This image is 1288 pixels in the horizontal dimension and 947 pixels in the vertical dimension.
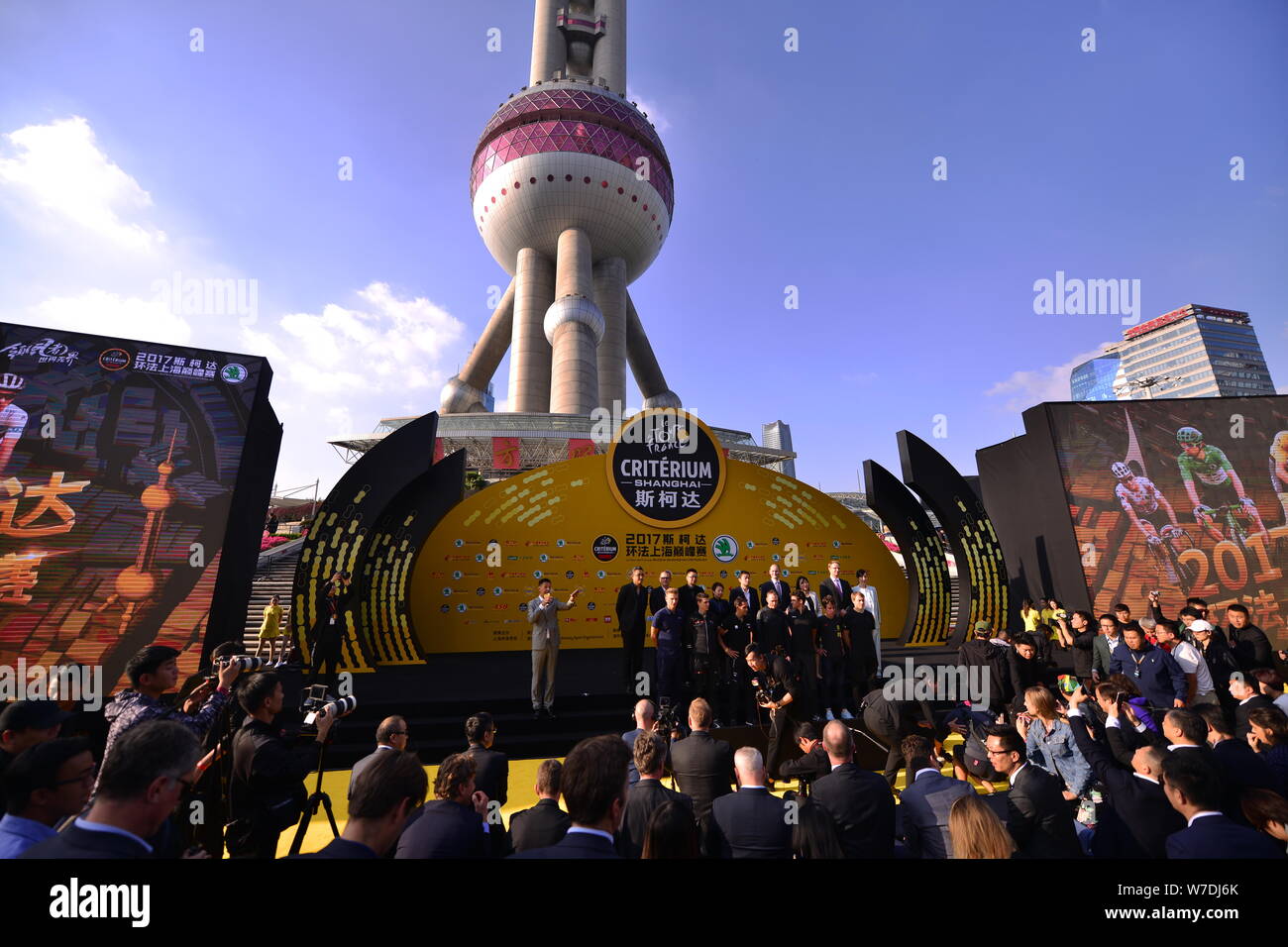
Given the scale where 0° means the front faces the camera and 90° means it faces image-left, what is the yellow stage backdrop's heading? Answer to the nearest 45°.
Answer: approximately 0°

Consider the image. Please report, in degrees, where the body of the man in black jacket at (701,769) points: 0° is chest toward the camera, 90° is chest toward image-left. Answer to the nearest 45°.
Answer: approximately 180°

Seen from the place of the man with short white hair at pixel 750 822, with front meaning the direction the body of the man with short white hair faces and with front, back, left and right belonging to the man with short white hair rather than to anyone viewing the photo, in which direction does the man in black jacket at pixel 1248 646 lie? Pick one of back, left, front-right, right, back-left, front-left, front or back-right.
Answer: front-right

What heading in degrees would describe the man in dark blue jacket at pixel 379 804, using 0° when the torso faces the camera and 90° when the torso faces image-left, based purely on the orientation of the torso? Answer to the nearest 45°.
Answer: approximately 225°

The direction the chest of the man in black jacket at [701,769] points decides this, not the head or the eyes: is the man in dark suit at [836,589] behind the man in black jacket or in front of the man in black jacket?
in front

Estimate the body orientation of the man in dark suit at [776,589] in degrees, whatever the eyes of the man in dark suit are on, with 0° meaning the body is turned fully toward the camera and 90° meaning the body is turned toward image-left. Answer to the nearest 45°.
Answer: approximately 0°

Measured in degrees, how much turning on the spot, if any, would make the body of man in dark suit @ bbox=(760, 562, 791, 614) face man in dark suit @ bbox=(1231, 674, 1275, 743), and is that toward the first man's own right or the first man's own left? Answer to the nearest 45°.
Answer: approximately 45° to the first man's own left

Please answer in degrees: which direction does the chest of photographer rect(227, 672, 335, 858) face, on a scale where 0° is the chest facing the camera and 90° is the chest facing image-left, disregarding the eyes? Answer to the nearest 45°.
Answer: approximately 225°

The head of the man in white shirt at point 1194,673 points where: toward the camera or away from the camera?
toward the camera

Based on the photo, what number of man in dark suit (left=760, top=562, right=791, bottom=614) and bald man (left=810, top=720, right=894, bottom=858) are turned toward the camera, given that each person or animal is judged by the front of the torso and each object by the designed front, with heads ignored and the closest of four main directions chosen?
1

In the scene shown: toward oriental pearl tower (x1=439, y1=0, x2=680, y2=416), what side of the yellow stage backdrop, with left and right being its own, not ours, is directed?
back

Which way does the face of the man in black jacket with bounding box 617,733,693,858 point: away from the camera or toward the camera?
away from the camera

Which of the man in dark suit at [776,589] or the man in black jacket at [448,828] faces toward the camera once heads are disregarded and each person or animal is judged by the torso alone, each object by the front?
the man in dark suit

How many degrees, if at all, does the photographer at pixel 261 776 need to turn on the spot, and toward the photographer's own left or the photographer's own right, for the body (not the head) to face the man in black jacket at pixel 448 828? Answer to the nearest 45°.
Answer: approximately 90° to the photographer's own right

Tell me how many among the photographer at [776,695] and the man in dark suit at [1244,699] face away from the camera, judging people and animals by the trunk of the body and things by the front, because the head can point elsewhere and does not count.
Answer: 0

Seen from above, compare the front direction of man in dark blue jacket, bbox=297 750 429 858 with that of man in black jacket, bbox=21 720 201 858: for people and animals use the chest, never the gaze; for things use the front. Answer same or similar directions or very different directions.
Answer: same or similar directions
